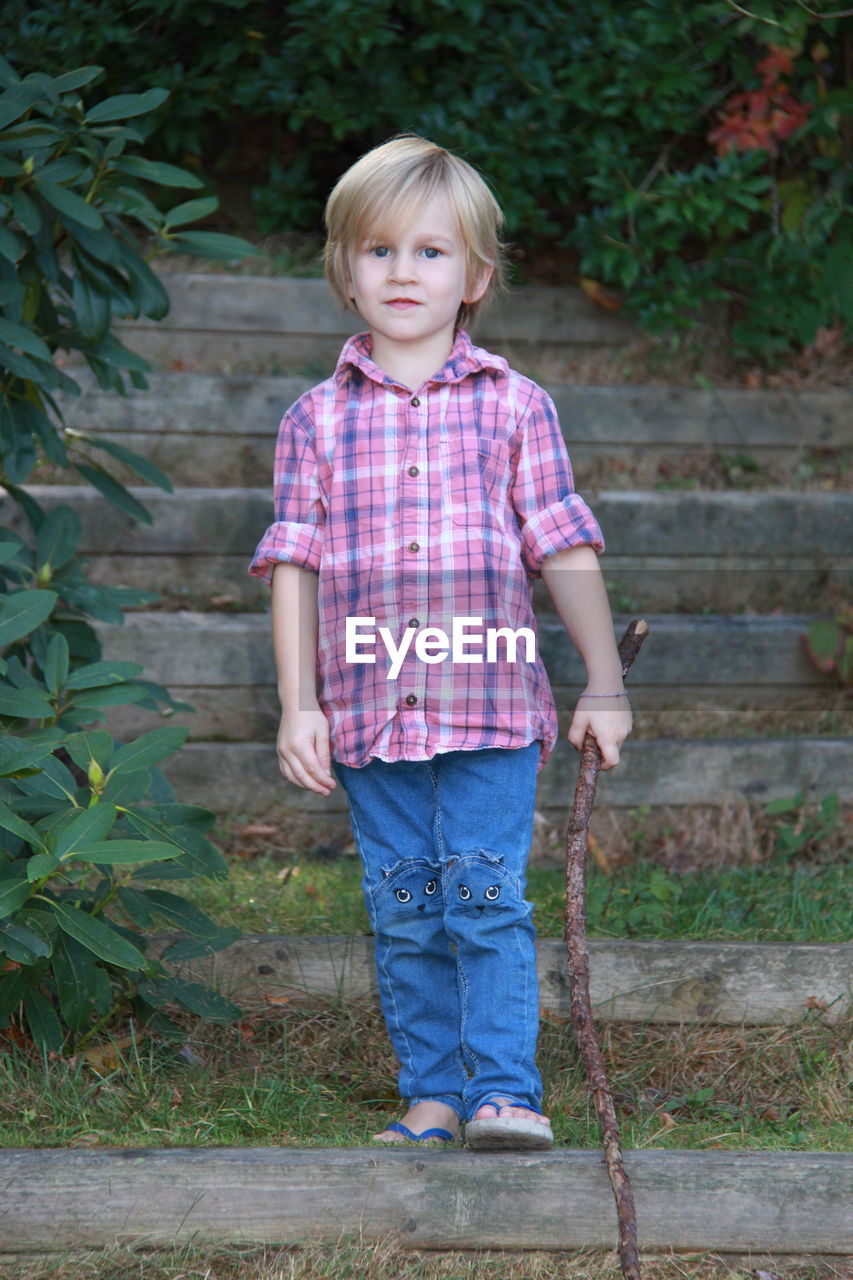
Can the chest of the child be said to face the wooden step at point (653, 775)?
no

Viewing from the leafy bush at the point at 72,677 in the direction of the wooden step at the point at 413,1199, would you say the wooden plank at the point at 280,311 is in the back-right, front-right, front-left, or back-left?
back-left

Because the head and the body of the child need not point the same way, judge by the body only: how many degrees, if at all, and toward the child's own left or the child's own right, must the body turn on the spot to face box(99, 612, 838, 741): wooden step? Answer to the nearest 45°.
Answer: approximately 180°

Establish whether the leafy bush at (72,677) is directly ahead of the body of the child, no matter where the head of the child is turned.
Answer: no

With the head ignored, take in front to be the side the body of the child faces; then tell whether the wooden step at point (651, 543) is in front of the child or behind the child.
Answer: behind

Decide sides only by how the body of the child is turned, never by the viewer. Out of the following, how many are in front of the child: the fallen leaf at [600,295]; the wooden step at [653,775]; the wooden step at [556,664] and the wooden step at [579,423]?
0

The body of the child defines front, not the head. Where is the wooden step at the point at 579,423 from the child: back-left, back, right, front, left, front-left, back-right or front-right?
back

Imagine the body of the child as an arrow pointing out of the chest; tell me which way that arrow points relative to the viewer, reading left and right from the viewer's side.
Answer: facing the viewer

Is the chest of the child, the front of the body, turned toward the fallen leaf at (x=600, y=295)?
no

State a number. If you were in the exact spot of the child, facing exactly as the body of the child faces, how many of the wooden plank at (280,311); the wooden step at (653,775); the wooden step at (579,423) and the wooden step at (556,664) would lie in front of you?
0

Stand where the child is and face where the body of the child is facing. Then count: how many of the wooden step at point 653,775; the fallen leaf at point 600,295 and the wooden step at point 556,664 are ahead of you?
0

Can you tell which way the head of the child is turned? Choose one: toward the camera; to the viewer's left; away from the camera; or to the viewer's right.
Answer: toward the camera
